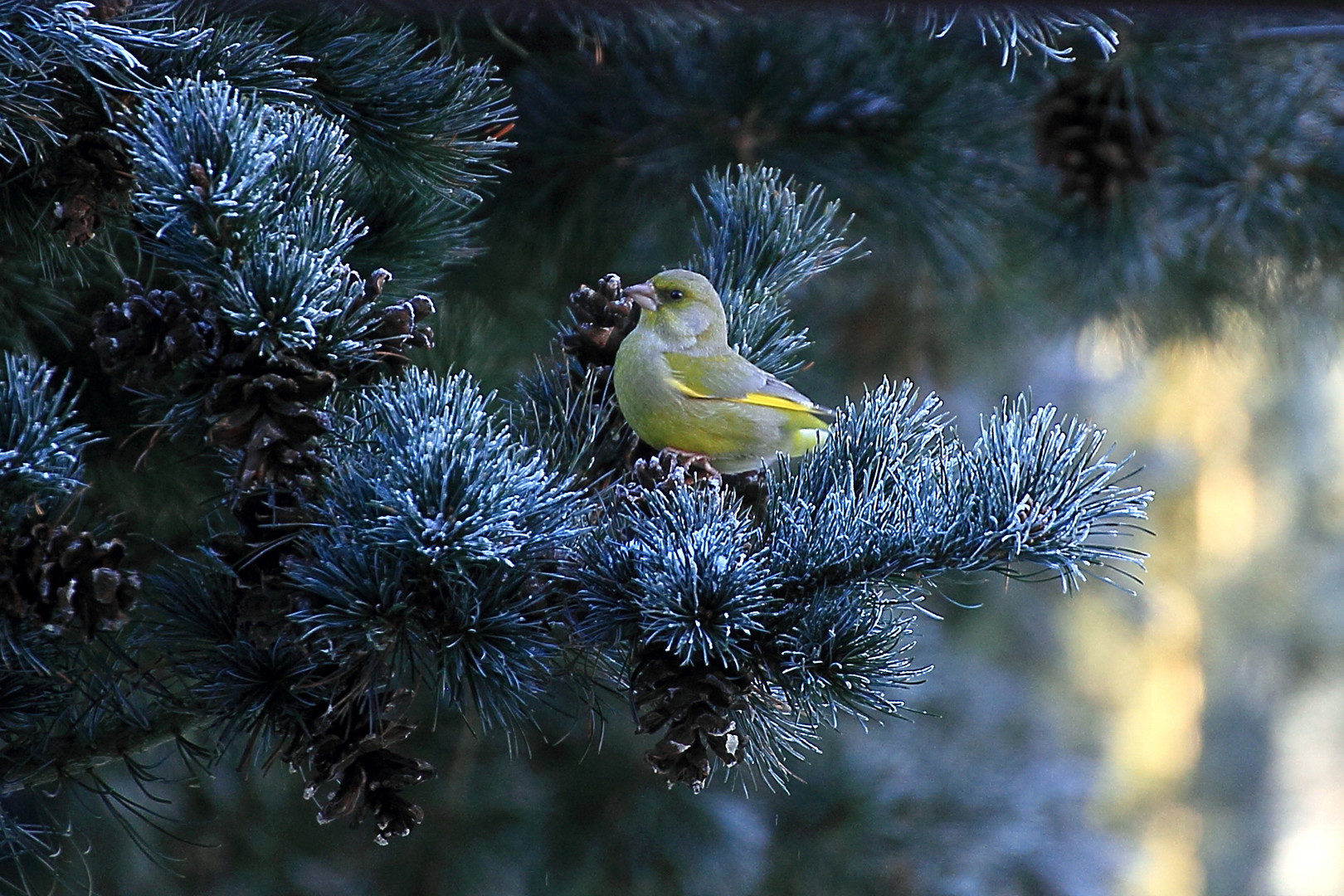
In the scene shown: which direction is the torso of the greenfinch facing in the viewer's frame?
to the viewer's left

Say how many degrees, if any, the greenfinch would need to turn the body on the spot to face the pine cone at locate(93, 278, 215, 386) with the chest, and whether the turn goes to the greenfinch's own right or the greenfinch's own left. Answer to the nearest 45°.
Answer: approximately 45° to the greenfinch's own left
